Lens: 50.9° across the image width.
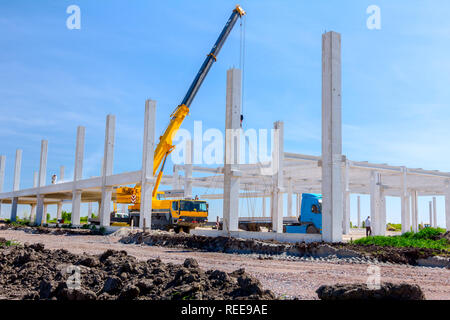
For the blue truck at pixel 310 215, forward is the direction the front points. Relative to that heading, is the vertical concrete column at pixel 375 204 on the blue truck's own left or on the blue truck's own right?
on the blue truck's own left

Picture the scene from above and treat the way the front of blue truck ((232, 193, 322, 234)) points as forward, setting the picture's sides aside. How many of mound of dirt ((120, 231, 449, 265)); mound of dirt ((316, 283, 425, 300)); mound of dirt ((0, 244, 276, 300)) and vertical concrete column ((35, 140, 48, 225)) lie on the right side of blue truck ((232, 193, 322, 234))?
3

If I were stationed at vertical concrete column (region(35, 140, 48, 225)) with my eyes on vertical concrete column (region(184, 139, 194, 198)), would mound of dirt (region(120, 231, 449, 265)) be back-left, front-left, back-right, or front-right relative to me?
front-right

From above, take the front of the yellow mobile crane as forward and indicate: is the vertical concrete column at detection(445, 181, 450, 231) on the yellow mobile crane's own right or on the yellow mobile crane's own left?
on the yellow mobile crane's own left

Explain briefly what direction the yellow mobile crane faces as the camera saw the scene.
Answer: facing the viewer and to the right of the viewer

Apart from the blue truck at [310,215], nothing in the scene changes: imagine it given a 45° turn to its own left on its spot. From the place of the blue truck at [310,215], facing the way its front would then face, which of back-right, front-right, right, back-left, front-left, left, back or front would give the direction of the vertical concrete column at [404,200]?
front

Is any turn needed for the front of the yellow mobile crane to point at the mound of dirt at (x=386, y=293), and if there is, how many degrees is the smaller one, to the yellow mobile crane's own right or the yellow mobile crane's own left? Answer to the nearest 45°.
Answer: approximately 45° to the yellow mobile crane's own right

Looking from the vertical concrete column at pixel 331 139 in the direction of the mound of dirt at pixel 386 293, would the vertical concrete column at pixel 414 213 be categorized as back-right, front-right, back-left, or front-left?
back-left

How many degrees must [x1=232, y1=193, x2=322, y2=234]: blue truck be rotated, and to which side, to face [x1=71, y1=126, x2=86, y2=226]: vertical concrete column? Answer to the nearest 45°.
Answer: approximately 135° to its left

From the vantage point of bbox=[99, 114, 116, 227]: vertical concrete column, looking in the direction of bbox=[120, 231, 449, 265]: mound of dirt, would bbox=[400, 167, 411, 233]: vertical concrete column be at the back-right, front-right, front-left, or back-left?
front-left

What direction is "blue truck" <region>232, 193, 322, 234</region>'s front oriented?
to the viewer's right

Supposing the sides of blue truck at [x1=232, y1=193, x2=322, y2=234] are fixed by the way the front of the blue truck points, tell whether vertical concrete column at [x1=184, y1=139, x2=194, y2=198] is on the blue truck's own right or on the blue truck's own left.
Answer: on the blue truck's own left

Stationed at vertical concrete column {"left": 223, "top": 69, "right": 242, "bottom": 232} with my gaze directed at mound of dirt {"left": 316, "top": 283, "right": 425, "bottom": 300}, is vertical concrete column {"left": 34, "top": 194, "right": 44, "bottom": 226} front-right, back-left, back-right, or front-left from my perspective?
back-right

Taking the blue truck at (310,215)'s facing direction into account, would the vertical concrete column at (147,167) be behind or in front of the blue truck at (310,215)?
behind

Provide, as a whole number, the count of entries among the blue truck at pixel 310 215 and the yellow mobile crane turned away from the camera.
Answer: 0

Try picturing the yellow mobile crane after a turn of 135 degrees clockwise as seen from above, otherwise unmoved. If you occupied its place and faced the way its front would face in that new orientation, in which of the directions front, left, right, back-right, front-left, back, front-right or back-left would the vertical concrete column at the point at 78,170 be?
front-right

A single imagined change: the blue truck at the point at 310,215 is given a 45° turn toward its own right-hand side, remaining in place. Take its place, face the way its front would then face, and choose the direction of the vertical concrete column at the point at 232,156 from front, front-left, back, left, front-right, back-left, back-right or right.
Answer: right

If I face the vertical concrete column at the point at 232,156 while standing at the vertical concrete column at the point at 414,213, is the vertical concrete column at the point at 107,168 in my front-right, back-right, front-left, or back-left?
front-right

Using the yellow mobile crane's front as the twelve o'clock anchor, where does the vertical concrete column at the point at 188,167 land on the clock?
The vertical concrete column is roughly at 8 o'clock from the yellow mobile crane.
